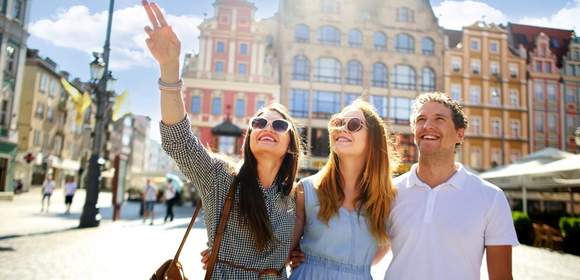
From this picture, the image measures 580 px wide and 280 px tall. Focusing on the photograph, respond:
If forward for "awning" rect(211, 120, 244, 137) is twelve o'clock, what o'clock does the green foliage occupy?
The green foliage is roughly at 11 o'clock from the awning.

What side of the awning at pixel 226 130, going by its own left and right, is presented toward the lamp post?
front

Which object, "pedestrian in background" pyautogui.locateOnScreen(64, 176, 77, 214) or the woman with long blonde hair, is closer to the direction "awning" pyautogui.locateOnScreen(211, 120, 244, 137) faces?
the woman with long blonde hair

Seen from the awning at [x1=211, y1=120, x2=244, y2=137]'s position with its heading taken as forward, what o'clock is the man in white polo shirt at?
The man in white polo shirt is roughly at 12 o'clock from the awning.

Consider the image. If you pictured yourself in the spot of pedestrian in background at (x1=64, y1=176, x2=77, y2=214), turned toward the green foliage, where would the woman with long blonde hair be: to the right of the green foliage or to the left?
right

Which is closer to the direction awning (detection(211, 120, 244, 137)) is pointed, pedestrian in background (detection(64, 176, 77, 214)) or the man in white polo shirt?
the man in white polo shirt

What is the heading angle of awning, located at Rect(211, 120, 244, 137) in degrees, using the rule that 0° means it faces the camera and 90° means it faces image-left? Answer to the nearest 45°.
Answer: approximately 0°

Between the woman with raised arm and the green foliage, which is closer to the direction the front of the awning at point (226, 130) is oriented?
the woman with raised arm

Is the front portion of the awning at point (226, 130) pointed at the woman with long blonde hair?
yes

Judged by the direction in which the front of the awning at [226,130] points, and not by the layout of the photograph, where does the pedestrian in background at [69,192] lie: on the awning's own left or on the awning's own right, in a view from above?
on the awning's own right

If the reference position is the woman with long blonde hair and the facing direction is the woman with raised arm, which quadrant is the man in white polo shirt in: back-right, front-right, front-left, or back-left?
back-left

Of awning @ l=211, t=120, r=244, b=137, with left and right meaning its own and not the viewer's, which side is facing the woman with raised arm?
front
